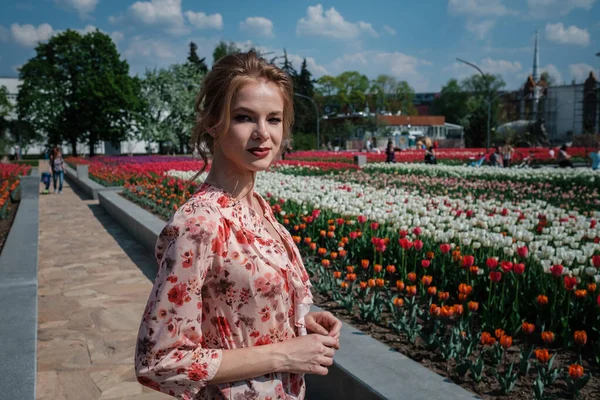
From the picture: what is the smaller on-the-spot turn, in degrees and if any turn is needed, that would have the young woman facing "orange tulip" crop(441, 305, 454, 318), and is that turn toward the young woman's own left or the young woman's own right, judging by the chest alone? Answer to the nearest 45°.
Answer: approximately 90° to the young woman's own left

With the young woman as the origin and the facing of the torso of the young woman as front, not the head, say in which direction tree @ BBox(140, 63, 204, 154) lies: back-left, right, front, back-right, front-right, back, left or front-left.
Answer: back-left

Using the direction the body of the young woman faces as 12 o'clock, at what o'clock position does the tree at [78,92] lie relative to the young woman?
The tree is roughly at 7 o'clock from the young woman.

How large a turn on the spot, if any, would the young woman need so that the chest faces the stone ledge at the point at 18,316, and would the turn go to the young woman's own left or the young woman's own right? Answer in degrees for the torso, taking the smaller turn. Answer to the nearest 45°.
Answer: approximately 180°

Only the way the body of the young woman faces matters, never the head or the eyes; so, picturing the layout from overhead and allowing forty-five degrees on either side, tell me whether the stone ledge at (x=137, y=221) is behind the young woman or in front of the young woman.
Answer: behind
